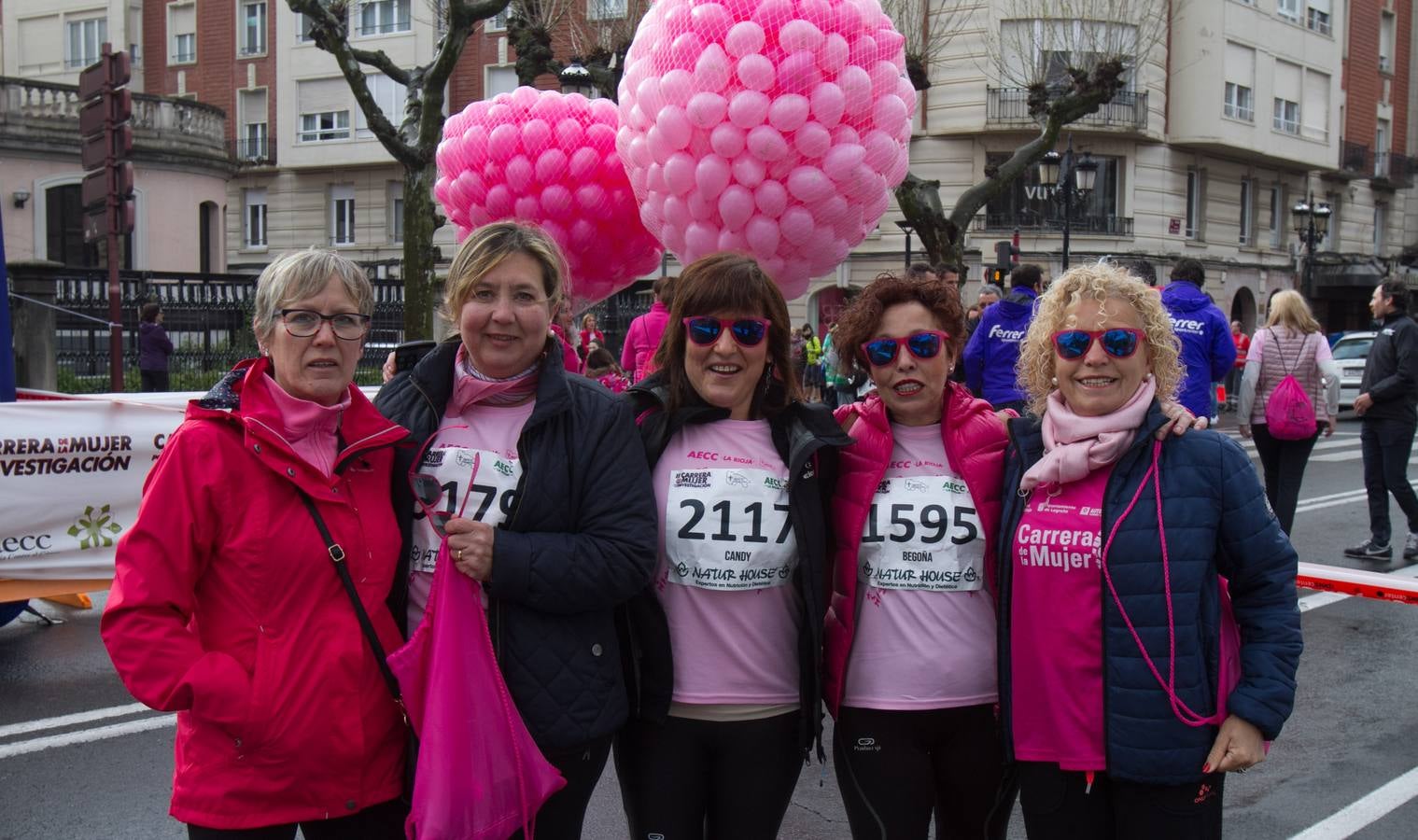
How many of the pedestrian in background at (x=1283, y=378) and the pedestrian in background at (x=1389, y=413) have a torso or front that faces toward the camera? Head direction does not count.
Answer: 0

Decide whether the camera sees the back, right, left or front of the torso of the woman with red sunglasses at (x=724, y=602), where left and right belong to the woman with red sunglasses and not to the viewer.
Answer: front

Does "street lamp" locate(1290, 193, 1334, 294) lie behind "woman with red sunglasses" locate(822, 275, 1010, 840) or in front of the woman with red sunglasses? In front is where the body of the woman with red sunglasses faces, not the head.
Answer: behind

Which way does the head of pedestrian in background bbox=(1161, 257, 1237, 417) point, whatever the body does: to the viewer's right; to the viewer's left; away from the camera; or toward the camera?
away from the camera

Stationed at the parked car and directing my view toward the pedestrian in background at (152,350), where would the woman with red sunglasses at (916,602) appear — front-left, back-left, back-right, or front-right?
front-left

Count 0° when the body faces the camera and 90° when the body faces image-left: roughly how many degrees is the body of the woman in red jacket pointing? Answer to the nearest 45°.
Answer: approximately 315°

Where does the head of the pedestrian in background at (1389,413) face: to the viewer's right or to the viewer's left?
to the viewer's left

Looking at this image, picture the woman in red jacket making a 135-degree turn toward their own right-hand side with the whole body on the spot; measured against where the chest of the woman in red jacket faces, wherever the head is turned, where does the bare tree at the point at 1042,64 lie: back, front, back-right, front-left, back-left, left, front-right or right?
back-right

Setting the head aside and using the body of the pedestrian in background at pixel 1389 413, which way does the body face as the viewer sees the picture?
to the viewer's left

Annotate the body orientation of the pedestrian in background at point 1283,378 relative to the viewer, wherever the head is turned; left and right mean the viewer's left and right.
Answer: facing away from the viewer

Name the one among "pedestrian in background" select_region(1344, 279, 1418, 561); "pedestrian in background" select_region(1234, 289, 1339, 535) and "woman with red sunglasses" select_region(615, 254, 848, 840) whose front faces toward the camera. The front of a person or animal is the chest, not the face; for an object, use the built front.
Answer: the woman with red sunglasses

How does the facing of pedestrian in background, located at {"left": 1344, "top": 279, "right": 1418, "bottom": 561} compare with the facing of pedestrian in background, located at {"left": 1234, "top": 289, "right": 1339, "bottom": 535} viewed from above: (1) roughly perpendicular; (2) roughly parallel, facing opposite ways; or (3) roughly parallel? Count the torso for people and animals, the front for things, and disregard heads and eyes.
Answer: roughly perpendicular

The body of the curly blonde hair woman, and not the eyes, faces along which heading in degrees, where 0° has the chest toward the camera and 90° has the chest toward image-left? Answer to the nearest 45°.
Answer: approximately 45°

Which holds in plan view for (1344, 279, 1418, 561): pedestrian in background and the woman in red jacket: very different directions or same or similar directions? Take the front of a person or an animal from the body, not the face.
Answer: very different directions

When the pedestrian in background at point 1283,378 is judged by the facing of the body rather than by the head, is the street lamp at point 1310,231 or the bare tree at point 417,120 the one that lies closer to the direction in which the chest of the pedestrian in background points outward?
the street lamp
